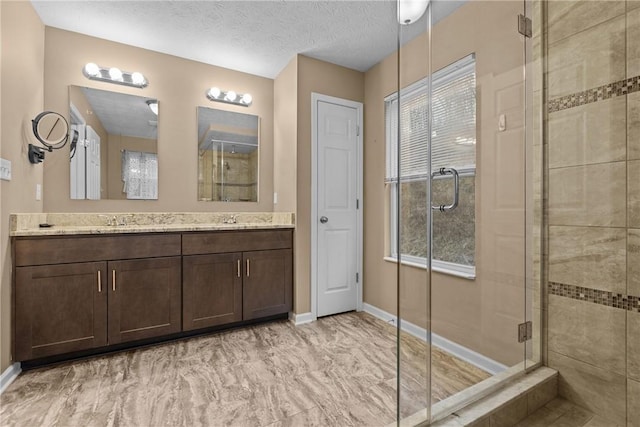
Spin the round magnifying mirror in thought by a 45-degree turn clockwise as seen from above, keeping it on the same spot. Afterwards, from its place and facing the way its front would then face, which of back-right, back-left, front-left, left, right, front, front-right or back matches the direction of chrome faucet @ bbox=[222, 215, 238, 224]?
left

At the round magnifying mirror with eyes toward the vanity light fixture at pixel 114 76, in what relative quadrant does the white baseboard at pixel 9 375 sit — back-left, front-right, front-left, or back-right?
back-right

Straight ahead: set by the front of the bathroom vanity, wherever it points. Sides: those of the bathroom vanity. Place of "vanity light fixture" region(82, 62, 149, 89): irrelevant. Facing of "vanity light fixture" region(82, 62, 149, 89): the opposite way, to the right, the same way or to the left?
the same way

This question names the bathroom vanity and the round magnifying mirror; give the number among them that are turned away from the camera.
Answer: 0

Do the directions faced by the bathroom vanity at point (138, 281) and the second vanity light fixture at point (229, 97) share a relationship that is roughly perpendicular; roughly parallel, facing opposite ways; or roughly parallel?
roughly parallel

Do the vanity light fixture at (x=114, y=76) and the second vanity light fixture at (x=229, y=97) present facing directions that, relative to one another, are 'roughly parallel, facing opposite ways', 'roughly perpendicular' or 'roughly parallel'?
roughly parallel

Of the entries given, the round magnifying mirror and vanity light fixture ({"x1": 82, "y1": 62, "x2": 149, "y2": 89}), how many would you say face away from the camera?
0

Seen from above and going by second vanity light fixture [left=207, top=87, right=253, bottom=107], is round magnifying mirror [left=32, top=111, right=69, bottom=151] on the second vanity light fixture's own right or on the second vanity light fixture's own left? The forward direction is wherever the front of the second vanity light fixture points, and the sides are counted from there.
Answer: on the second vanity light fixture's own right

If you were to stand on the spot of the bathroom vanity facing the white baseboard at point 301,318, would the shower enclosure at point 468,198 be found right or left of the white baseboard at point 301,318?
right

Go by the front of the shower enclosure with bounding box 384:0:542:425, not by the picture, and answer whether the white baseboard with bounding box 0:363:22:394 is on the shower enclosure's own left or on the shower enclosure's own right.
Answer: on the shower enclosure's own left

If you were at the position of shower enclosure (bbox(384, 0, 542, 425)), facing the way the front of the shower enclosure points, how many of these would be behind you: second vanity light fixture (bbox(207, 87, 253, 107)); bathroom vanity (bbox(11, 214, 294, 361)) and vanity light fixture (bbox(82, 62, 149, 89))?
0

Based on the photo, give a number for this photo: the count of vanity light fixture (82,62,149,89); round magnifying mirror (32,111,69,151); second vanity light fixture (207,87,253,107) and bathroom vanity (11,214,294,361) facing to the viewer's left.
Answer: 0
